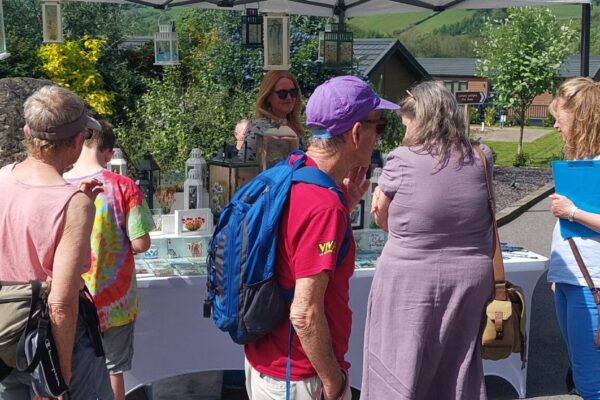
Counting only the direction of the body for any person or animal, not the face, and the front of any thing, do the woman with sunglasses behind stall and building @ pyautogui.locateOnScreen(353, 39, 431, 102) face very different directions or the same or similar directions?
same or similar directions

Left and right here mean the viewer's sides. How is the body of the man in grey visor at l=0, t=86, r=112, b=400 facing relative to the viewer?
facing away from the viewer and to the right of the viewer

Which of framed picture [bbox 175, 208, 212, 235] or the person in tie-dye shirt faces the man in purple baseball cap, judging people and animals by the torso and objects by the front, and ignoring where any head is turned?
the framed picture

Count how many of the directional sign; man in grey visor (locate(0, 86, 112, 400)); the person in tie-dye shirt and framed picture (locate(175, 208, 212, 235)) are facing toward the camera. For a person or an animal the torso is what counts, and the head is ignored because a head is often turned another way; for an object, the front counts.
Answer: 2

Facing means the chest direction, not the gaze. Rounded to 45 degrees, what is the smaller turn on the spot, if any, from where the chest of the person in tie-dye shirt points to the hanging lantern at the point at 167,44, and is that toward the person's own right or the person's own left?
approximately 45° to the person's own left

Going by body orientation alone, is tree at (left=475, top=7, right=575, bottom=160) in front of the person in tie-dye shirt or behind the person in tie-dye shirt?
in front

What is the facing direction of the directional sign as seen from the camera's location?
facing the viewer

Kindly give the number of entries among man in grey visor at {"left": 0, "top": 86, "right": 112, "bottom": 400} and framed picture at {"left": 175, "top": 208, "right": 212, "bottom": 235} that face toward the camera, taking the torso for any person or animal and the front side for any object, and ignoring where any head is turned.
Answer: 1

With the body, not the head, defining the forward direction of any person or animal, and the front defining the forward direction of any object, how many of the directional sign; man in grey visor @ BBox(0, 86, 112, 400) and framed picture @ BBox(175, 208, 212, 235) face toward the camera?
2

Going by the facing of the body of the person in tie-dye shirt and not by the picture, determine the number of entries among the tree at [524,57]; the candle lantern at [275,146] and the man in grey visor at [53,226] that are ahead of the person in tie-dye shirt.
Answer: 2

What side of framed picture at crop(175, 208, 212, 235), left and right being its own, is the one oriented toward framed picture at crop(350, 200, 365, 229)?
left

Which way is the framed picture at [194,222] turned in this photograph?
toward the camera

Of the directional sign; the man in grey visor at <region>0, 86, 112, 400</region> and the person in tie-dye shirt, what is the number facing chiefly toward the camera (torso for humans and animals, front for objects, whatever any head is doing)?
1

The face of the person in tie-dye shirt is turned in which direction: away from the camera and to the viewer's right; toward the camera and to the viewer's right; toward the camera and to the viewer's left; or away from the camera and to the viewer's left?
away from the camera and to the viewer's right

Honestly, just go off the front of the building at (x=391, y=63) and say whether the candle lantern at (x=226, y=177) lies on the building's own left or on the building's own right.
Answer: on the building's own right

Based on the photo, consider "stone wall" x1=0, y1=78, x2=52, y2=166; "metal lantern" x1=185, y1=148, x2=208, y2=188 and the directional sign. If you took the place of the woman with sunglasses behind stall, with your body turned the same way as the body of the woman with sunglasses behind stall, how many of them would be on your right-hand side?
2

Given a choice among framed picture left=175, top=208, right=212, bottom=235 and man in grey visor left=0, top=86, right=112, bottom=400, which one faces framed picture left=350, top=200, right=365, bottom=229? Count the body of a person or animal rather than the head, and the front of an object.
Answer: the man in grey visor

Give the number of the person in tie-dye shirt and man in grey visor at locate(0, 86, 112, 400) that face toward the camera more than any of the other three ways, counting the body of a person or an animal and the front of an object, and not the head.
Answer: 0

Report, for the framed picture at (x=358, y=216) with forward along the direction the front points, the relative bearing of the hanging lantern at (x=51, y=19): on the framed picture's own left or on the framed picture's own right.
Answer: on the framed picture's own right

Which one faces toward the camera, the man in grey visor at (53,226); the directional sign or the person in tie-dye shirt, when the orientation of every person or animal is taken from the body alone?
the directional sign

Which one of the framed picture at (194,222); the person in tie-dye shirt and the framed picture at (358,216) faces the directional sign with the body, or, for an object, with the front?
the person in tie-dye shirt
